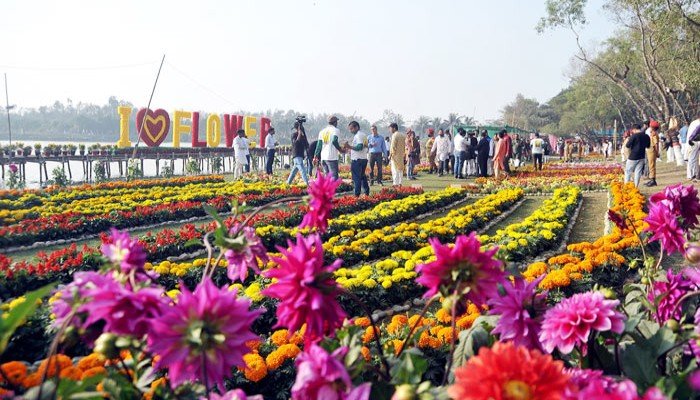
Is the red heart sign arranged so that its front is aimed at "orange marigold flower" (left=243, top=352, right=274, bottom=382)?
yes

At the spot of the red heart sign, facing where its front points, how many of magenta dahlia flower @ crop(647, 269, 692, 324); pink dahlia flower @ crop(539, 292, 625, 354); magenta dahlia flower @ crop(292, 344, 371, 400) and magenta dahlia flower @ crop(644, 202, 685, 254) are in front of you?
4

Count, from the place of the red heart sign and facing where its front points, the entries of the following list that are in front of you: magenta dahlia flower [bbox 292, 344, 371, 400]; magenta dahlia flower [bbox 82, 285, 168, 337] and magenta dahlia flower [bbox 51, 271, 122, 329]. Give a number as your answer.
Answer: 3

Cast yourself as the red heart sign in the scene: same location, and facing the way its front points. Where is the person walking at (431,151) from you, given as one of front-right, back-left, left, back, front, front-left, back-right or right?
front-left

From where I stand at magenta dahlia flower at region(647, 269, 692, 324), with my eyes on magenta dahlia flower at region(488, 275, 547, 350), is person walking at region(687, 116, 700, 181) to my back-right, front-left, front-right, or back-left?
back-right

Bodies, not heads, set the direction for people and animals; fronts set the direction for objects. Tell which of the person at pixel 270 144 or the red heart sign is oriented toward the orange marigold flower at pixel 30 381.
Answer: the red heart sign

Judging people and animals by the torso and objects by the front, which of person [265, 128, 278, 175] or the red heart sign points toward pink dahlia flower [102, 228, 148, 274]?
the red heart sign
